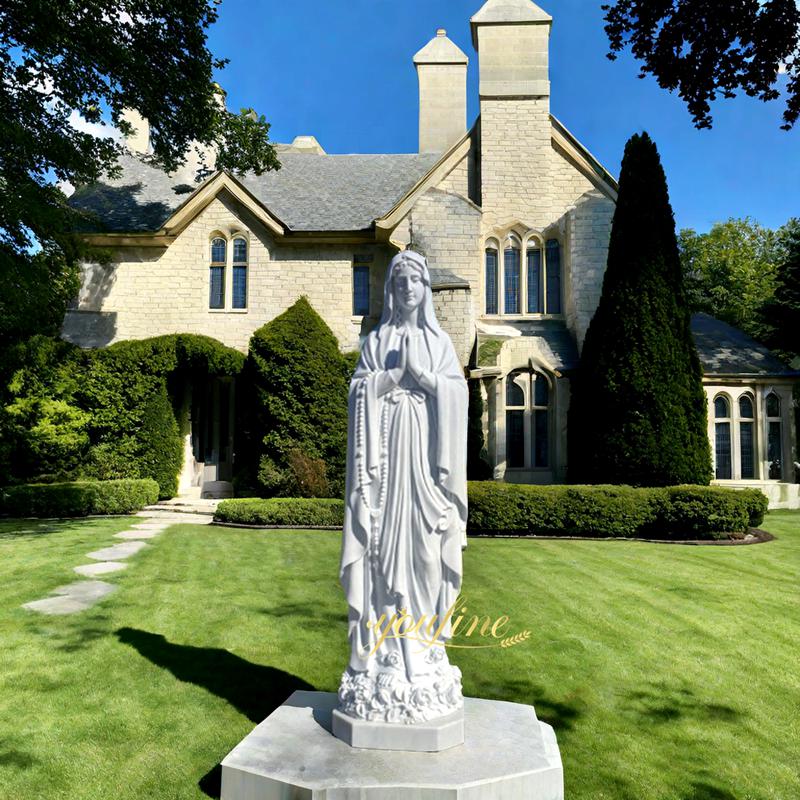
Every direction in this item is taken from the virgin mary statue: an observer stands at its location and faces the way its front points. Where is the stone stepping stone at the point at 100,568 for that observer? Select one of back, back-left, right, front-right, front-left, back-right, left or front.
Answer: back-right

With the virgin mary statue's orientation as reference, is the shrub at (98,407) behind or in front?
behind

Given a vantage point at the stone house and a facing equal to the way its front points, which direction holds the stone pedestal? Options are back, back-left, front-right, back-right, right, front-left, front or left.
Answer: front

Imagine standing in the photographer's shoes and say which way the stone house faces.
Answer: facing the viewer

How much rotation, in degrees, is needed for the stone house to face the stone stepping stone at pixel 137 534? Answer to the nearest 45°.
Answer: approximately 45° to its right

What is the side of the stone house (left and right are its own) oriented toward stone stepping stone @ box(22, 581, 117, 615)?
front

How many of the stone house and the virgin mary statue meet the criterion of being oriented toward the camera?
2

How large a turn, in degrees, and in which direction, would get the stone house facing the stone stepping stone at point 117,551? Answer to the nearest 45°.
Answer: approximately 45° to its right

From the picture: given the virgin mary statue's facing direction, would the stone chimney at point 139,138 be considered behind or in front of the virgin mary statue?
behind

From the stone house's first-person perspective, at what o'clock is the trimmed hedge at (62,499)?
The trimmed hedge is roughly at 2 o'clock from the stone house.
